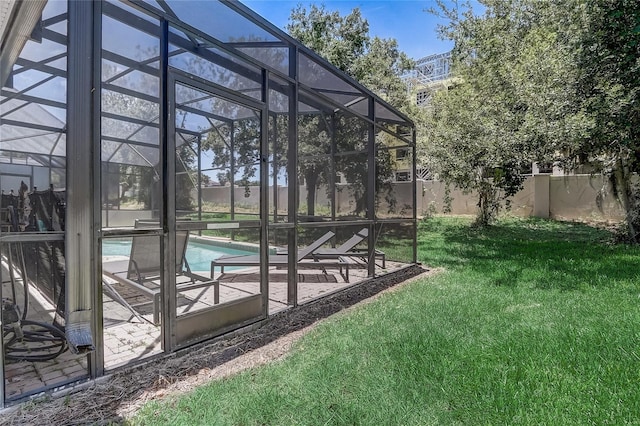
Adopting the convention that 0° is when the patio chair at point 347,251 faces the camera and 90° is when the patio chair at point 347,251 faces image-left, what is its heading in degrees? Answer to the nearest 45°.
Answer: approximately 90°

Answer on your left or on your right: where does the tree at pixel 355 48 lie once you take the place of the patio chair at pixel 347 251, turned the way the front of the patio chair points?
on your right

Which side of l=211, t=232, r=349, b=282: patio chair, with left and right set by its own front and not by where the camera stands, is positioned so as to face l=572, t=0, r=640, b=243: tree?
back

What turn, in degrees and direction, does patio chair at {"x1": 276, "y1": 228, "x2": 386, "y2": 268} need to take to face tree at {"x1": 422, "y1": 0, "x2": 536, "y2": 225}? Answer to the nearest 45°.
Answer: approximately 135° to its right

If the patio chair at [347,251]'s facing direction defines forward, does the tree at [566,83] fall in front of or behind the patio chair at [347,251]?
behind

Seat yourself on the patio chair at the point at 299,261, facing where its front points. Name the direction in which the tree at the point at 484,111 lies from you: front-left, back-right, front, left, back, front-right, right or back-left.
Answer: back-right

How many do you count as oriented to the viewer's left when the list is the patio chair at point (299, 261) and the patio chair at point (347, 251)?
2

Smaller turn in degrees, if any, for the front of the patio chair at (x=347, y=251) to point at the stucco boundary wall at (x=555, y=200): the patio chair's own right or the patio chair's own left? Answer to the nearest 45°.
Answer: approximately 135° to the patio chair's own right

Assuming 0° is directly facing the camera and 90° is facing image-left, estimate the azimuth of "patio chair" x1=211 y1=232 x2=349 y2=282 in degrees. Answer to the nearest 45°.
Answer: approximately 90°

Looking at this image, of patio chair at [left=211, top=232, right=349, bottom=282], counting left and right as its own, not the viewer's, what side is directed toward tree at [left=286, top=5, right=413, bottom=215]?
right

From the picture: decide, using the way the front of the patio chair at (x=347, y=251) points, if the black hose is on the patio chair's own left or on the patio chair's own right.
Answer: on the patio chair's own left
